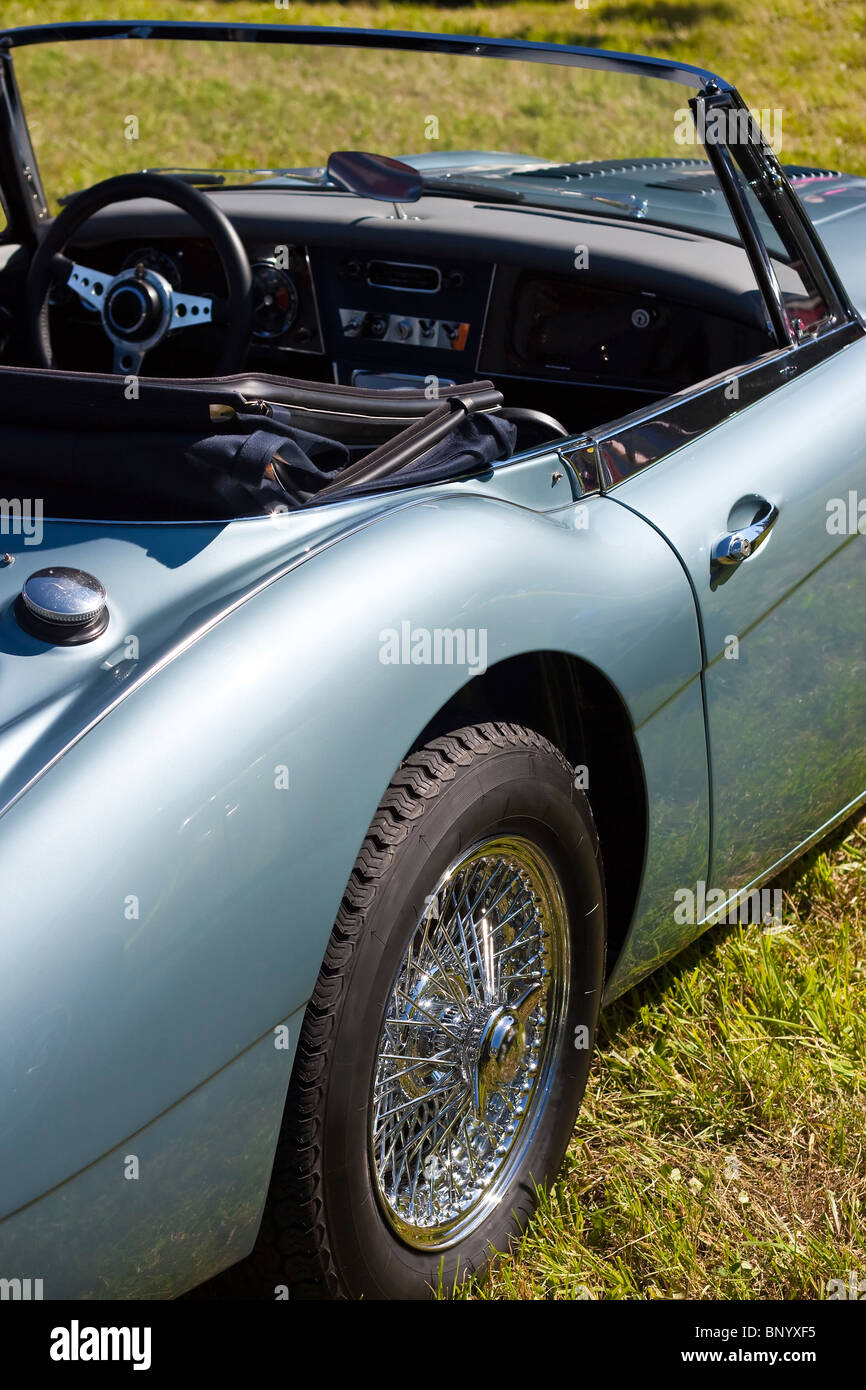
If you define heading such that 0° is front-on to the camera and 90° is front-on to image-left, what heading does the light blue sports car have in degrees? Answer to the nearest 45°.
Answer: approximately 225°
